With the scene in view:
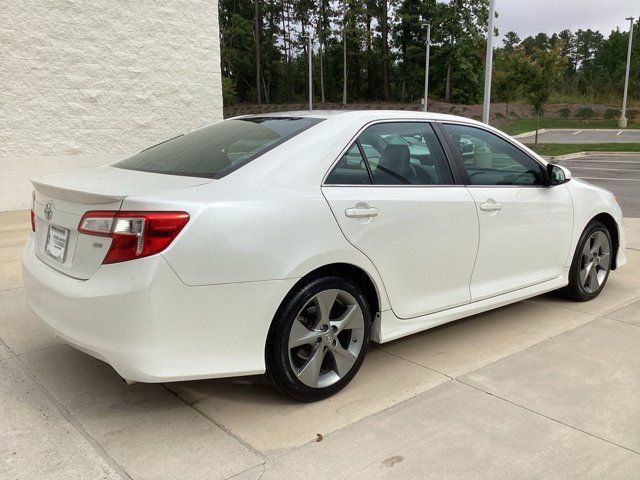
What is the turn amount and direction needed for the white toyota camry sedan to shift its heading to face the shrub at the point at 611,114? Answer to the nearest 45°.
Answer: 0° — it already faces it

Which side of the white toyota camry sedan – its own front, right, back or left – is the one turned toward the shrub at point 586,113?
front

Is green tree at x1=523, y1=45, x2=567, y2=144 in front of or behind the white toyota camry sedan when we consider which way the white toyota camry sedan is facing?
in front

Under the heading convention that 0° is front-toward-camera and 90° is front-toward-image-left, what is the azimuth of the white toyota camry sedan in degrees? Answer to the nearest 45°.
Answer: approximately 225°

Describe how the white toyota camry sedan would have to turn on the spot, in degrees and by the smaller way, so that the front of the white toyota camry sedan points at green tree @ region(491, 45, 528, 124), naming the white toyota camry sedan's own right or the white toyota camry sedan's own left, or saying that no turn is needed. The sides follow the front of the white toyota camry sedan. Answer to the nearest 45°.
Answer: approximately 45° to the white toyota camry sedan's own left
